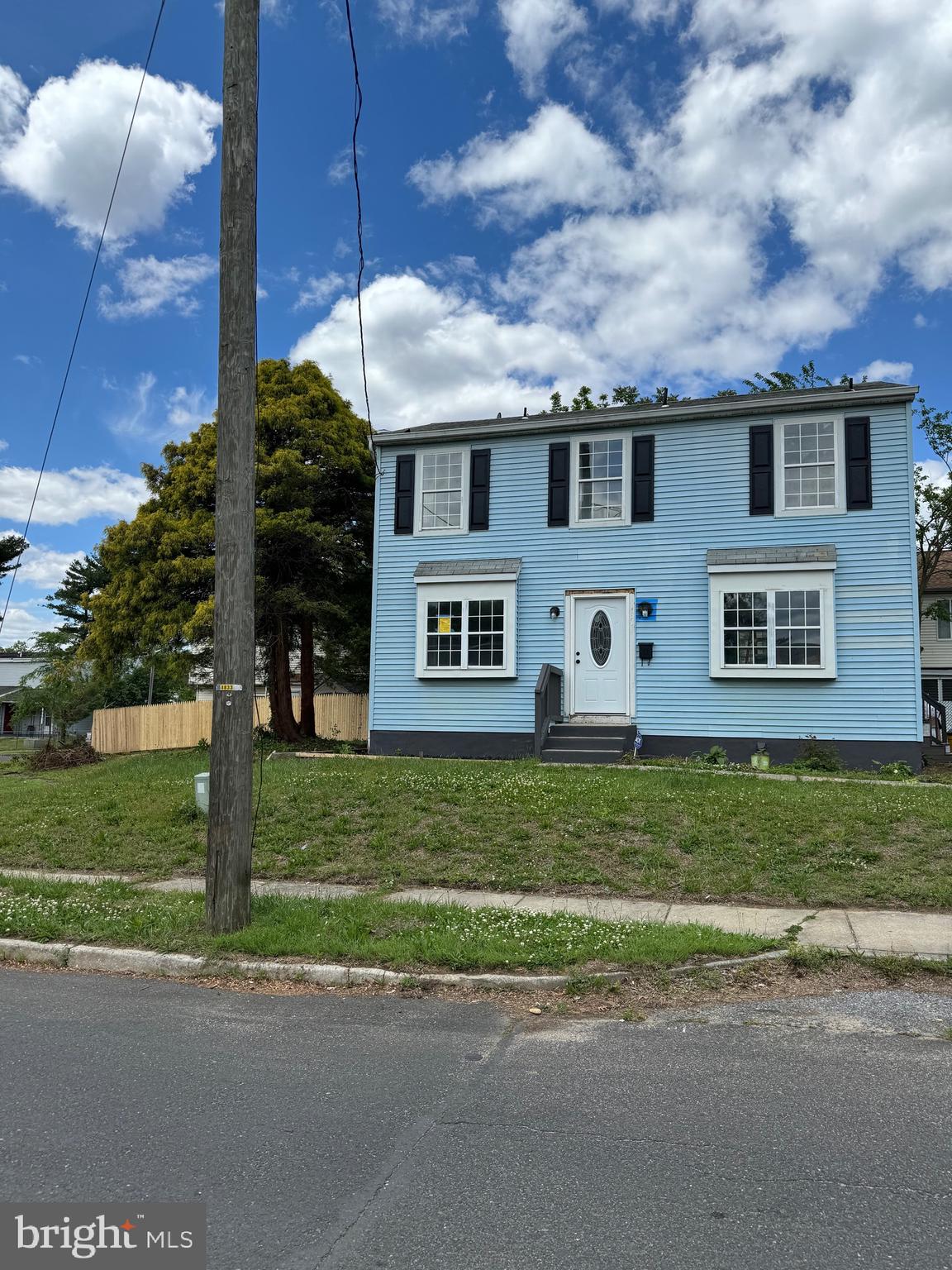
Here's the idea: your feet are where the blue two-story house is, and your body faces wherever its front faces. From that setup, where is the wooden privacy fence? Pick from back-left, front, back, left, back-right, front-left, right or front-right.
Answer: back-right

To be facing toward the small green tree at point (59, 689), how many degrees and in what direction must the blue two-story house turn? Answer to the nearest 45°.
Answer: approximately 135° to its right

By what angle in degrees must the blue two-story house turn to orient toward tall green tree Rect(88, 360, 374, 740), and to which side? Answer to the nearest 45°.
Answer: approximately 90° to its right

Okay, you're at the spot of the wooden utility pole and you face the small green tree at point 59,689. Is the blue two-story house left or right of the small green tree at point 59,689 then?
right

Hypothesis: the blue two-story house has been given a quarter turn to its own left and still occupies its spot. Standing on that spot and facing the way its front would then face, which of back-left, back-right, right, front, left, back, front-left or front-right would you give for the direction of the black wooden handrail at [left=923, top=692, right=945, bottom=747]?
front-left

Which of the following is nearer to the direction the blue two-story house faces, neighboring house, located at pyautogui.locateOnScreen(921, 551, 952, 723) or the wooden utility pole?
the wooden utility pole

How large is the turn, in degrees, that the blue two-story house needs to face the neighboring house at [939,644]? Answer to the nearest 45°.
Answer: approximately 135° to its left

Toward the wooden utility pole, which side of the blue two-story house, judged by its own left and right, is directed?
front

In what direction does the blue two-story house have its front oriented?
toward the camera

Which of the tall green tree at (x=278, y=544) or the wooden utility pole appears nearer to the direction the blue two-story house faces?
the wooden utility pole
